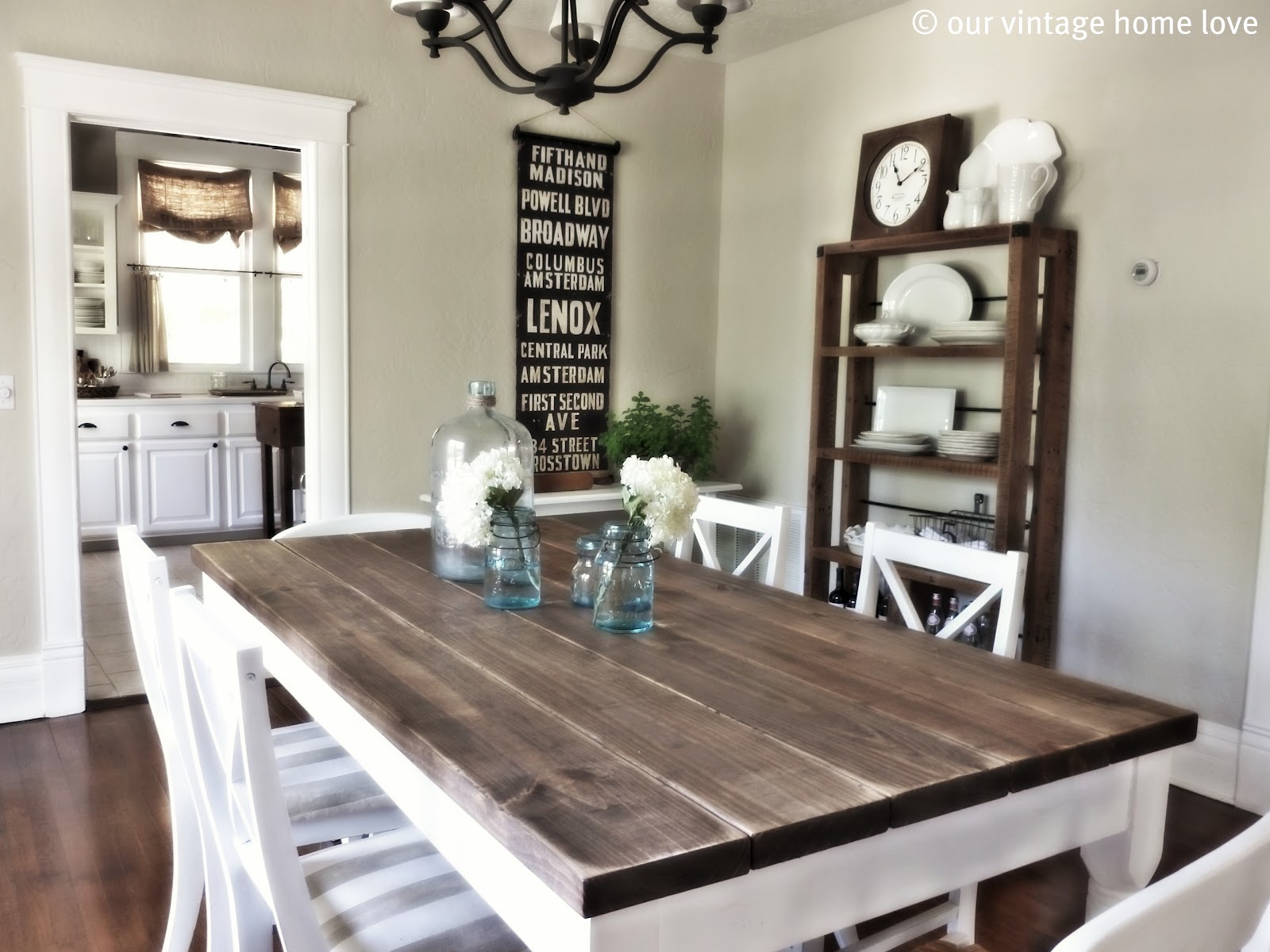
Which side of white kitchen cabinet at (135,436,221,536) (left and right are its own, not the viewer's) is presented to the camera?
front

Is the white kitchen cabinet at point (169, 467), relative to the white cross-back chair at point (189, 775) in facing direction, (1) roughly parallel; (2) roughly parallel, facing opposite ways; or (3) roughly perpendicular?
roughly perpendicular

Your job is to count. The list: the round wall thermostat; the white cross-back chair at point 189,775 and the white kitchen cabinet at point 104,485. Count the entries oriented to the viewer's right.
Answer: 1

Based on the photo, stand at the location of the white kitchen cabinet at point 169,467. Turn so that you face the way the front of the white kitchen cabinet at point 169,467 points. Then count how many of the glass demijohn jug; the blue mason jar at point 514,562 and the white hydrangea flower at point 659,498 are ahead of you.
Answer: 3

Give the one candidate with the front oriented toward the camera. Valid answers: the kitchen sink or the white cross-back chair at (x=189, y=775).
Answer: the kitchen sink

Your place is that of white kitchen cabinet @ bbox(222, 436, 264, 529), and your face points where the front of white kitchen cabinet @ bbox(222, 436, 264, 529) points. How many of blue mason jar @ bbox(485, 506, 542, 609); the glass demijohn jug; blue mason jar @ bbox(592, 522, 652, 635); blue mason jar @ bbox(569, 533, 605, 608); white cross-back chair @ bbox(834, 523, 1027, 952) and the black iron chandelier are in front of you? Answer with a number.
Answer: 6

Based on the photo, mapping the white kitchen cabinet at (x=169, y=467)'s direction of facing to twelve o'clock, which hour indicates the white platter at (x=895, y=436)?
The white platter is roughly at 11 o'clock from the white kitchen cabinet.

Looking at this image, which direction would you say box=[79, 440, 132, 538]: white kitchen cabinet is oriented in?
toward the camera

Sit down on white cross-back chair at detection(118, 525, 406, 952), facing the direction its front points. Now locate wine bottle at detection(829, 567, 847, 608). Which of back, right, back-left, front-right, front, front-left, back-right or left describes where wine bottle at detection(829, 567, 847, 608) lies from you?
front-left

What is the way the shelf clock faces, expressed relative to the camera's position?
facing the viewer and to the left of the viewer

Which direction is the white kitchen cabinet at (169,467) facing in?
toward the camera

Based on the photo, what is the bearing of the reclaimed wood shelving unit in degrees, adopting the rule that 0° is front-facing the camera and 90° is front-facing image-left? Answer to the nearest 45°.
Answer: approximately 45°

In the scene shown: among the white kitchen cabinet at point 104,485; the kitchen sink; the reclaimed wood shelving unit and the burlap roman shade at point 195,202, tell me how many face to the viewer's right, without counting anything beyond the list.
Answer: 0

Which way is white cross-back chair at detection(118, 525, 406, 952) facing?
to the viewer's right

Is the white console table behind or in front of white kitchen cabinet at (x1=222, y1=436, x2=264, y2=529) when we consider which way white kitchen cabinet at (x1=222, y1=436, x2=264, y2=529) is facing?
in front

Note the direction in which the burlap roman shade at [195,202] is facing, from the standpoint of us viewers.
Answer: facing the viewer

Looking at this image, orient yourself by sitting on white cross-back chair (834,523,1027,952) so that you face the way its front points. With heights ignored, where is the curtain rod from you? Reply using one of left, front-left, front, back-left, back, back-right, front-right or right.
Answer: right

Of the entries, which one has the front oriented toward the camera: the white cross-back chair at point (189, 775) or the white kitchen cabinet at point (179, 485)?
the white kitchen cabinet
